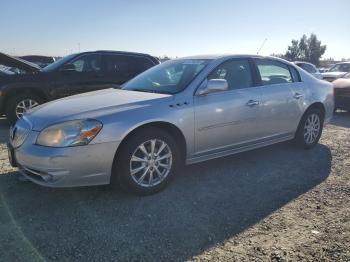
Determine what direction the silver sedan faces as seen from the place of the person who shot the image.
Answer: facing the viewer and to the left of the viewer

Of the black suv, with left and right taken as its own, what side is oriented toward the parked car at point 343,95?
back

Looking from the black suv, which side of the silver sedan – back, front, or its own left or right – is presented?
right

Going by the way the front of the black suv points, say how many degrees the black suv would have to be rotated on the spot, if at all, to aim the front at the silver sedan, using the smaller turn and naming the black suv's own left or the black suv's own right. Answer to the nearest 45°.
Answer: approximately 90° to the black suv's own left

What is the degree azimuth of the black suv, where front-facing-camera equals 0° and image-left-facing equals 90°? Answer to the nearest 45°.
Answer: approximately 90°

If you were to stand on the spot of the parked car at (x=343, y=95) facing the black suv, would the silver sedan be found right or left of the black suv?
left

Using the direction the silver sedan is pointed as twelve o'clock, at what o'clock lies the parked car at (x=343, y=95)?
The parked car is roughly at 6 o'clock from the silver sedan.
